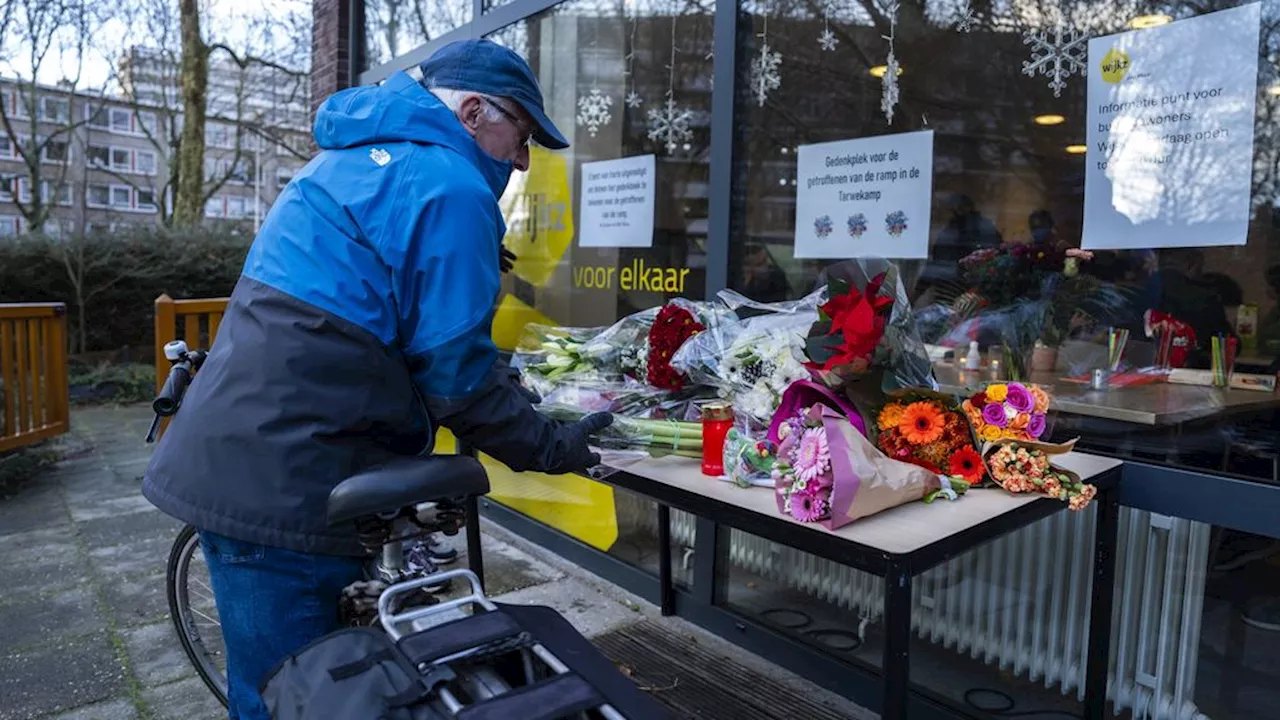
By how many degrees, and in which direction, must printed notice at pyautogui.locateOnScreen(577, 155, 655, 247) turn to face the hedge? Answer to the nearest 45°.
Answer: approximately 90° to its right

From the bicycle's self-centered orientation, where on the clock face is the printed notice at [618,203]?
The printed notice is roughly at 2 o'clock from the bicycle.

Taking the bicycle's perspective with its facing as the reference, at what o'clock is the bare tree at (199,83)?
The bare tree is roughly at 1 o'clock from the bicycle.

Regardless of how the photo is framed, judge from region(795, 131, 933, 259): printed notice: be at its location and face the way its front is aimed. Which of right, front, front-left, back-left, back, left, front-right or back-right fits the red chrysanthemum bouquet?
front

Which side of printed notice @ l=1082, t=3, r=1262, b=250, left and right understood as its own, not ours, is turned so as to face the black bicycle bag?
front

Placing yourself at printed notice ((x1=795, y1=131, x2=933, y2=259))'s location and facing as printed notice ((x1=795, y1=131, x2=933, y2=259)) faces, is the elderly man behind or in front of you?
in front

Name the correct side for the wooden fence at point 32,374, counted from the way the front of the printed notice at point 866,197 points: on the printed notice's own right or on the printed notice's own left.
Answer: on the printed notice's own right

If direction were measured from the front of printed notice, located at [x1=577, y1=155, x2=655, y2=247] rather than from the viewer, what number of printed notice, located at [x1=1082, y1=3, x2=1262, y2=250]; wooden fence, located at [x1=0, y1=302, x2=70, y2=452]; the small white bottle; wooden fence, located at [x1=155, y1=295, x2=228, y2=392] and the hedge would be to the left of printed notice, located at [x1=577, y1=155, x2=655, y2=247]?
2

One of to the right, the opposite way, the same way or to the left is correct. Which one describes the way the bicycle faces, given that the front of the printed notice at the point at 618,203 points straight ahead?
to the right

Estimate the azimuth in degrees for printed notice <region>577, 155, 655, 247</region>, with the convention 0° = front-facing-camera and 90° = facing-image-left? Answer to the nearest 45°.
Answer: approximately 45°

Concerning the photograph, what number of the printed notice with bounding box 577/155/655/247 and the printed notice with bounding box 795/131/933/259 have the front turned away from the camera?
0

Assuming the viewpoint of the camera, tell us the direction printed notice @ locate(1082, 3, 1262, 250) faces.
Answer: facing the viewer and to the left of the viewer

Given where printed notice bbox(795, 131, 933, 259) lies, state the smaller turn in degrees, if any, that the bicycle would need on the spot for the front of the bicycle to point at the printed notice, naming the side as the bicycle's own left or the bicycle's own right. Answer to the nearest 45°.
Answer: approximately 90° to the bicycle's own right

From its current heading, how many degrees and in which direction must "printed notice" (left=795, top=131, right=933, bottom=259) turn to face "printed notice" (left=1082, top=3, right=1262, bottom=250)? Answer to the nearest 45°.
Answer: approximately 90° to its left

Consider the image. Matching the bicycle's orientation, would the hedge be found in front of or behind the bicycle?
in front

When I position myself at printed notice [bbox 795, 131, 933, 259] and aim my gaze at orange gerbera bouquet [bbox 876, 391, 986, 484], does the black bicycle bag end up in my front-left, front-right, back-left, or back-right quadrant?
front-right

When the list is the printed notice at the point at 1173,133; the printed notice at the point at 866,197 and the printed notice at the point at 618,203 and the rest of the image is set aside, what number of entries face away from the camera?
0
